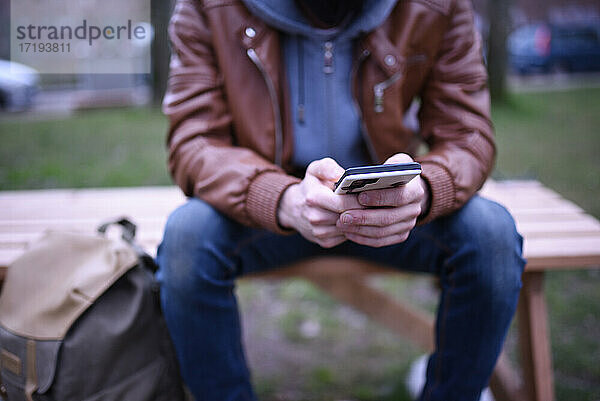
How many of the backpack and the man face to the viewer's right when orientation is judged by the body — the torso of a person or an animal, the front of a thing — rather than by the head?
0

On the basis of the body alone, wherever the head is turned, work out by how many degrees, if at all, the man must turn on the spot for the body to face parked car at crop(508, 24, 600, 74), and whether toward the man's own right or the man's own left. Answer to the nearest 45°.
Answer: approximately 180°

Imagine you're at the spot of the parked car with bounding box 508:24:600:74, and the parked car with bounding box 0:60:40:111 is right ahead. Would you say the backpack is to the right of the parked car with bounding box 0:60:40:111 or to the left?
left

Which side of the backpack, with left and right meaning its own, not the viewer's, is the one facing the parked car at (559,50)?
back

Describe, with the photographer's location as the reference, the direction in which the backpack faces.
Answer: facing the viewer and to the left of the viewer

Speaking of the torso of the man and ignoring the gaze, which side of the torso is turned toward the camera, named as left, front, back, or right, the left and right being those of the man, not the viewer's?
front

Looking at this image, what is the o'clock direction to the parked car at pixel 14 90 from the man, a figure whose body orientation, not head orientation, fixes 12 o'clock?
The parked car is roughly at 5 o'clock from the man.
